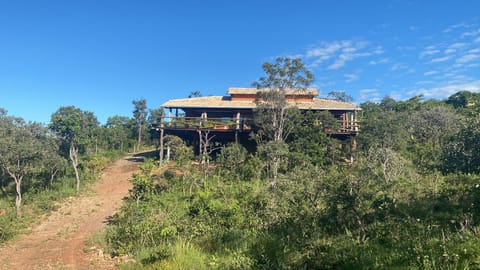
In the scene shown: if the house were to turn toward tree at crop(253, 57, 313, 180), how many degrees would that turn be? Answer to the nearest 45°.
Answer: approximately 45° to its left

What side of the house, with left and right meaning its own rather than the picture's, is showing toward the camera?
front

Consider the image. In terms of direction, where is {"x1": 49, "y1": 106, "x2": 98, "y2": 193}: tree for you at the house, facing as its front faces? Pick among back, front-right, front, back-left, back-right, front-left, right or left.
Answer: right

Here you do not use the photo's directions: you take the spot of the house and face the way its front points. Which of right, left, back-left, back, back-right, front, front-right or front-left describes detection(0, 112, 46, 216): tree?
front-right

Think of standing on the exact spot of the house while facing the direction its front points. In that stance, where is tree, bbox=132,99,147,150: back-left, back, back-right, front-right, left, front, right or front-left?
back-right
